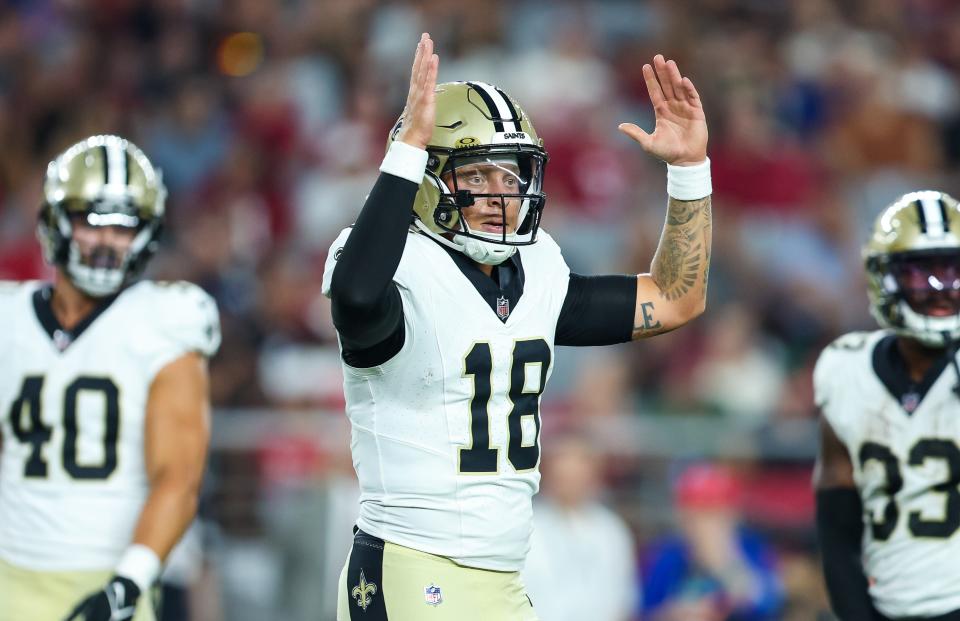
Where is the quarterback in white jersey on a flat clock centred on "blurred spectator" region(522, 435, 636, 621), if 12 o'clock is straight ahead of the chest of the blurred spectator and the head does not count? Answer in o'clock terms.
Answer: The quarterback in white jersey is roughly at 12 o'clock from the blurred spectator.

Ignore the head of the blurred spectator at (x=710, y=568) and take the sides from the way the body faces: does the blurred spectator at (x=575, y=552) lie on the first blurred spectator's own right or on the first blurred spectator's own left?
on the first blurred spectator's own right

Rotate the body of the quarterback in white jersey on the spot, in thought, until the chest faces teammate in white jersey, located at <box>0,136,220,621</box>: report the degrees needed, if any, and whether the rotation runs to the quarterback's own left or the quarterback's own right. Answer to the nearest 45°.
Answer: approximately 180°

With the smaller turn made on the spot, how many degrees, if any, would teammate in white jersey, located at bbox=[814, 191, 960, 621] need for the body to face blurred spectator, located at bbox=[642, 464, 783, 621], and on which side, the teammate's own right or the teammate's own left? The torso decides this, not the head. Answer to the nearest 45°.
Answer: approximately 135° to the teammate's own right

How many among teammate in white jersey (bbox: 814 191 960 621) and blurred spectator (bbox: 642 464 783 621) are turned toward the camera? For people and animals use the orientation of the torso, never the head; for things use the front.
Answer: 2

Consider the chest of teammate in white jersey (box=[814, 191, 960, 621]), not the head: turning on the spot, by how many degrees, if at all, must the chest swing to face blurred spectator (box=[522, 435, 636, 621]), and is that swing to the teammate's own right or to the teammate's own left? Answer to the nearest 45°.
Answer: approximately 135° to the teammate's own right

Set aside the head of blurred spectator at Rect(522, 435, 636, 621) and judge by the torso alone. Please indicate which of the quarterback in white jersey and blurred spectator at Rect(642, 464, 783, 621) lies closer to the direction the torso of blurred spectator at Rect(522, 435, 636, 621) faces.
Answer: the quarterback in white jersey

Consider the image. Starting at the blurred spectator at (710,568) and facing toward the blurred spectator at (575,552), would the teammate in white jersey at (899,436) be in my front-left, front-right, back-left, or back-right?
back-left

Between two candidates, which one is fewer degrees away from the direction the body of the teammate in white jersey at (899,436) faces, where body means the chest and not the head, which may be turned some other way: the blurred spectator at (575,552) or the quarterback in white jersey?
the quarterback in white jersey
